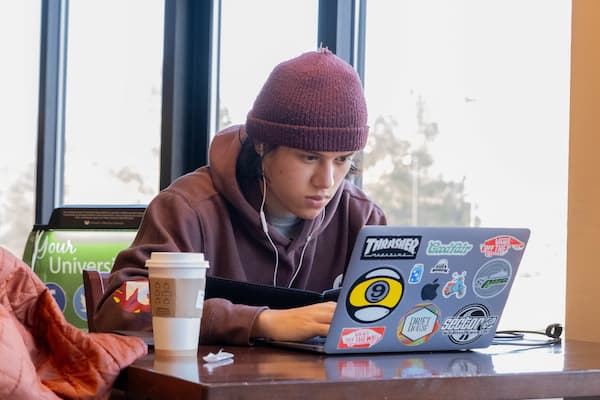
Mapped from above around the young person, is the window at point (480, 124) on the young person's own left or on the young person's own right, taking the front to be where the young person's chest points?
on the young person's own left

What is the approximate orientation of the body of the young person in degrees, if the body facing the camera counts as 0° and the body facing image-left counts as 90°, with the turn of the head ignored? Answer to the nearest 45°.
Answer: approximately 315°

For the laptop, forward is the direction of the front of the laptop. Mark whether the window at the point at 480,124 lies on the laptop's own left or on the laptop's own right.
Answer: on the laptop's own right

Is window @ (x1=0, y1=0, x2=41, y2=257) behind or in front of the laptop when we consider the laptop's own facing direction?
in front

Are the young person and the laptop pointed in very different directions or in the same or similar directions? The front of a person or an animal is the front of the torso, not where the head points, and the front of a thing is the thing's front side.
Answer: very different directions

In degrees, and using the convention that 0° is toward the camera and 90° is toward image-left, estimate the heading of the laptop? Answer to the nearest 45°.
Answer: approximately 135°
